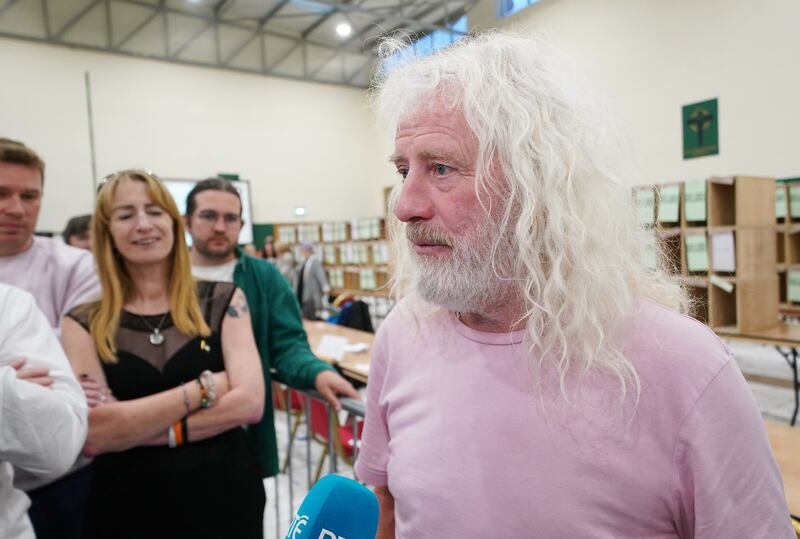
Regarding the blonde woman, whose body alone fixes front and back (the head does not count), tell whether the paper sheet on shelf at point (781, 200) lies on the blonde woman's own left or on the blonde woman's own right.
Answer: on the blonde woman's own left

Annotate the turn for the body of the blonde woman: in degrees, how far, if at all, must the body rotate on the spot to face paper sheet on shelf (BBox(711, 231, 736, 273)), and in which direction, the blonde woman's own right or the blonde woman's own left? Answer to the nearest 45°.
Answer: approximately 90° to the blonde woman's own left

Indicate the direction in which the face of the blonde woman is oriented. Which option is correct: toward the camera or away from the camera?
toward the camera

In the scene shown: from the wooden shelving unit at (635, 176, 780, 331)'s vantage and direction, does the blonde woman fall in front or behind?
in front

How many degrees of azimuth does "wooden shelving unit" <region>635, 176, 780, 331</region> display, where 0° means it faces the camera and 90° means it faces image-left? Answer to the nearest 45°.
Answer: approximately 45°

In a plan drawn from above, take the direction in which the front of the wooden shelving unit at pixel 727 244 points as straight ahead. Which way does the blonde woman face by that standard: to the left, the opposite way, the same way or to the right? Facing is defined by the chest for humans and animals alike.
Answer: to the left

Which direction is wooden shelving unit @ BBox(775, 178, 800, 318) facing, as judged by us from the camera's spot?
facing the viewer and to the left of the viewer

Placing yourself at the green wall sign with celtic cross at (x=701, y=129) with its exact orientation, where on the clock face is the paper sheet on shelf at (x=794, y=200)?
The paper sheet on shelf is roughly at 10 o'clock from the green wall sign with celtic cross.

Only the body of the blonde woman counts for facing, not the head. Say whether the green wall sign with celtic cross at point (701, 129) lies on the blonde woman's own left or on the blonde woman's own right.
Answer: on the blonde woman's own left

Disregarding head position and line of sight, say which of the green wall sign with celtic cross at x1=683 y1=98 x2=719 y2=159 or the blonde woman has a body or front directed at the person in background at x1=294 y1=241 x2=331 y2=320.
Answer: the green wall sign with celtic cross

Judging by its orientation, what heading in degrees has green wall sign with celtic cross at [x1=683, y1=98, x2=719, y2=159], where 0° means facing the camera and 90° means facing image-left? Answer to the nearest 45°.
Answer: approximately 45°

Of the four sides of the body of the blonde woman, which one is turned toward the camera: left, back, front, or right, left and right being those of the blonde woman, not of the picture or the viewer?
front

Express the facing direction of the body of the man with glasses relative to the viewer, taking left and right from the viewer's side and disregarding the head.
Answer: facing the viewer

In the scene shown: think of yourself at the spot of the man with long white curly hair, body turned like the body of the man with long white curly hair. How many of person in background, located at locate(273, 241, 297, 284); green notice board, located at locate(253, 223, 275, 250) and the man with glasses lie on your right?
3

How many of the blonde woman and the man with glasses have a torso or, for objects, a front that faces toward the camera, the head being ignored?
2

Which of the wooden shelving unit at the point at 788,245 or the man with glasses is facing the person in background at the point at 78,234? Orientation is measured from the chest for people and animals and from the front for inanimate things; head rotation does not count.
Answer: the wooden shelving unit
